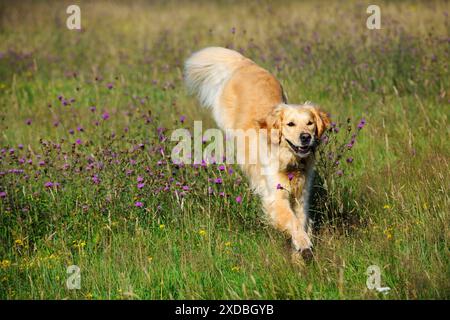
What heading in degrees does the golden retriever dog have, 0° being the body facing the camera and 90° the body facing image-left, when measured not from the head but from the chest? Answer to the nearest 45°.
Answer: approximately 315°

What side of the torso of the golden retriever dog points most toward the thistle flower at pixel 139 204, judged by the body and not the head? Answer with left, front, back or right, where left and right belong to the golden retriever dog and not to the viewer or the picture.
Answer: right
